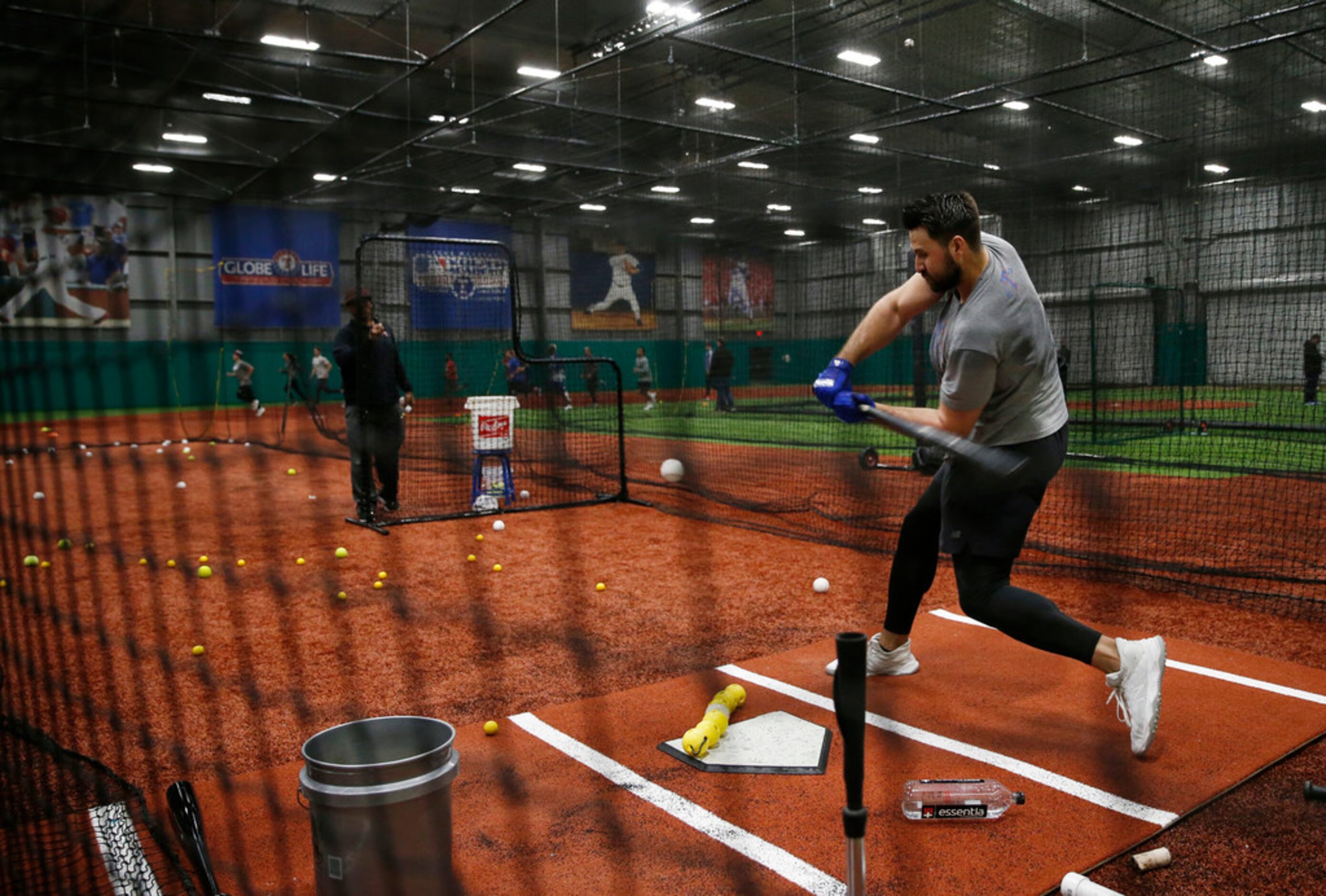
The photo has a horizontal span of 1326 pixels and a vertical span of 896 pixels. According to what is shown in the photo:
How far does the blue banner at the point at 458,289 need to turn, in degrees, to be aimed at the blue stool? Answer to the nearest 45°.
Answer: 0° — it already faces it

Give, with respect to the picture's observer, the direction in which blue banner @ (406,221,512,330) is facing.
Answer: facing the viewer

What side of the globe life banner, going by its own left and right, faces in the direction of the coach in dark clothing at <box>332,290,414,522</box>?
front

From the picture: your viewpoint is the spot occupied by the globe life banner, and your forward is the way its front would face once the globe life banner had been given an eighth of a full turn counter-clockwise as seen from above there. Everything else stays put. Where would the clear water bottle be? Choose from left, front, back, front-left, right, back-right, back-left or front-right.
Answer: front-right

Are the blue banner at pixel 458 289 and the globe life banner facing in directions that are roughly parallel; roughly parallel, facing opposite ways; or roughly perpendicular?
roughly parallel

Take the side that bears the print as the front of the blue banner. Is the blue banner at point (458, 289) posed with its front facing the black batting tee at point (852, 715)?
yes

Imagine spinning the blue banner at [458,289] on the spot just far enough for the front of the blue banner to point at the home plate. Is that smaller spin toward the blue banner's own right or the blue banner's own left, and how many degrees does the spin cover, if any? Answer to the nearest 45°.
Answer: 0° — it already faces it

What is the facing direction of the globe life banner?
toward the camera

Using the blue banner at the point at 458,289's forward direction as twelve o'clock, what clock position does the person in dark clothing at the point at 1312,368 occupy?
The person in dark clothing is roughly at 9 o'clock from the blue banner.

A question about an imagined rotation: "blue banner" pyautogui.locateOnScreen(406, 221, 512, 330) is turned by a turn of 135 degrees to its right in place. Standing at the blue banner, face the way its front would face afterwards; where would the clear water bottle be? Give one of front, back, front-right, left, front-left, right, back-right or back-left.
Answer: back-left
